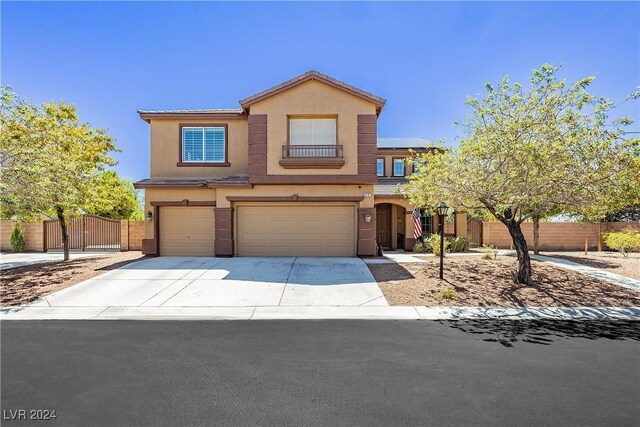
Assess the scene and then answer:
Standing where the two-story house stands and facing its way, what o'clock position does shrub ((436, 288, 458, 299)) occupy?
The shrub is roughly at 11 o'clock from the two-story house.

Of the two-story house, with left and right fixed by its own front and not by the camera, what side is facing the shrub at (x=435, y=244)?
left

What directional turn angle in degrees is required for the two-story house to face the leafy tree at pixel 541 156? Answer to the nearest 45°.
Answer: approximately 45° to its left

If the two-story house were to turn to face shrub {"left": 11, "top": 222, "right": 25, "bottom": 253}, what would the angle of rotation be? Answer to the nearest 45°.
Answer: approximately 90° to its right

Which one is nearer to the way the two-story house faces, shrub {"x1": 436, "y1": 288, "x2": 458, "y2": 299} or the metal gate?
the shrub

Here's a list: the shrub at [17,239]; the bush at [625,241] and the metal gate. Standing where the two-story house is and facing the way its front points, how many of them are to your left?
1

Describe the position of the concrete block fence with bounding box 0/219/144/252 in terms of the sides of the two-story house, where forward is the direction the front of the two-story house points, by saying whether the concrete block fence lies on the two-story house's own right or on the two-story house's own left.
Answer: on the two-story house's own right

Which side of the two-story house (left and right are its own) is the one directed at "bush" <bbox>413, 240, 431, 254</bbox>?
left

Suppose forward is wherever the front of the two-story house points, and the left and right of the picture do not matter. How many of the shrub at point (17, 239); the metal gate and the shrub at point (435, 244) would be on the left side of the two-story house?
1

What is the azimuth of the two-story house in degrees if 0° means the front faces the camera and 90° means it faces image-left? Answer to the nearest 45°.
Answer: approximately 0°

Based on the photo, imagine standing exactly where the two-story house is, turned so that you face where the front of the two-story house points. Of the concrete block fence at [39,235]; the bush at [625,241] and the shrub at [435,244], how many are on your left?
2
